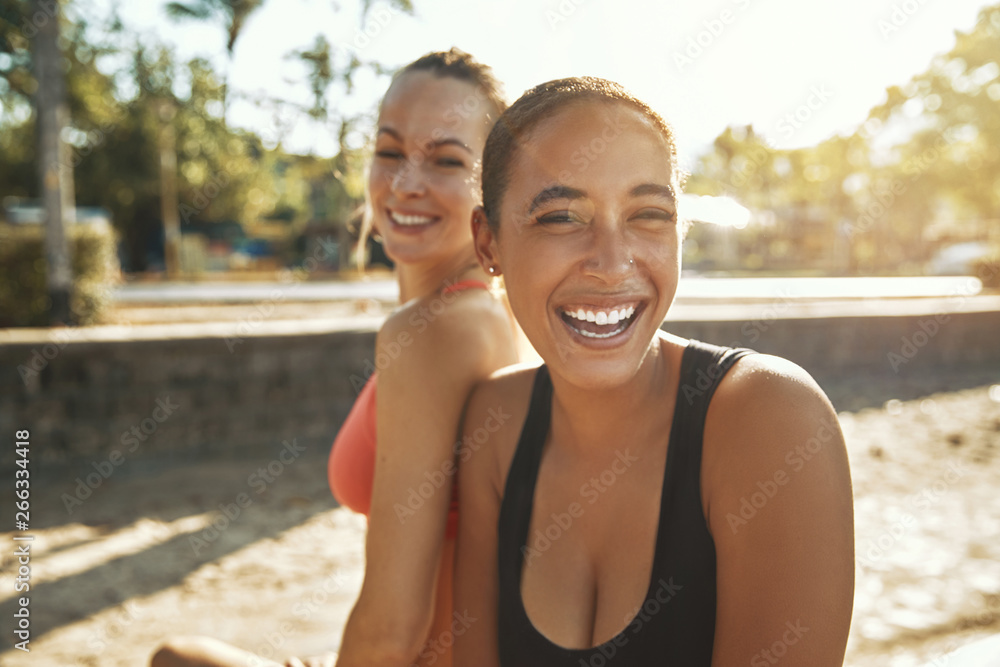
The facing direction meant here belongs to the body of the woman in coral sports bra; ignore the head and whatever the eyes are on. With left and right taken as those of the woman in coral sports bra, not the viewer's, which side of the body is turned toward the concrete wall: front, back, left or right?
right

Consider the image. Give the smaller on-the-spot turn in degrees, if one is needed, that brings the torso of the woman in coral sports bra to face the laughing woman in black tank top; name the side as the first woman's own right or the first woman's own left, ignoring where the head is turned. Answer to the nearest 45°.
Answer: approximately 135° to the first woman's own left

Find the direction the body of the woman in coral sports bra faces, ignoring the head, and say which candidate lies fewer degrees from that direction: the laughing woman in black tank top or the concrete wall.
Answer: the concrete wall

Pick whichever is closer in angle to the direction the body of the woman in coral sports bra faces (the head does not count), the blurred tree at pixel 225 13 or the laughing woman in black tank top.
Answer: the blurred tree

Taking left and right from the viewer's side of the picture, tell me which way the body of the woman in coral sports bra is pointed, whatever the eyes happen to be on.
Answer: facing to the left of the viewer
